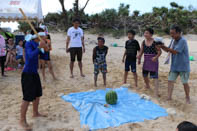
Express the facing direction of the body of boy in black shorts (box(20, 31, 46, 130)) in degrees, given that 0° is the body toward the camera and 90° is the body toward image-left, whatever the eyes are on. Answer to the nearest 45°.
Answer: approximately 270°

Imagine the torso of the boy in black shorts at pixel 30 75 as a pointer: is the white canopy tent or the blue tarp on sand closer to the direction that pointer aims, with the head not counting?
the blue tarp on sand

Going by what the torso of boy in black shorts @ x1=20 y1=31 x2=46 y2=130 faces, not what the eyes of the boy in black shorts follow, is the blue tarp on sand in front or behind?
in front

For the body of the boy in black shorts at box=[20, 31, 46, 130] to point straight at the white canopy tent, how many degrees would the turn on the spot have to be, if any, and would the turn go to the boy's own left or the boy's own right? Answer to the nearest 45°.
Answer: approximately 90° to the boy's own left

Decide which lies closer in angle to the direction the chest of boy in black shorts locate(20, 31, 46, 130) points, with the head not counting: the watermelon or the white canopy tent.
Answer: the watermelon

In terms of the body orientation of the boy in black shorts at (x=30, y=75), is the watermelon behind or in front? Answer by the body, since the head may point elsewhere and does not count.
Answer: in front
